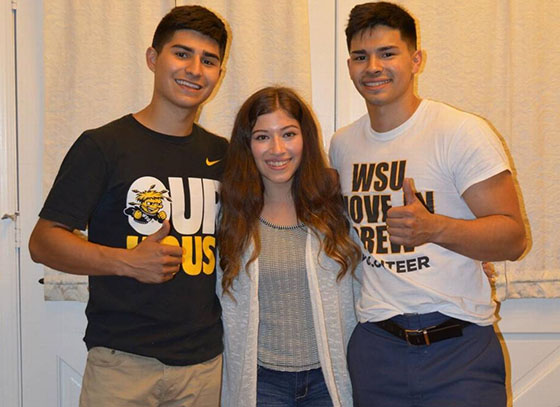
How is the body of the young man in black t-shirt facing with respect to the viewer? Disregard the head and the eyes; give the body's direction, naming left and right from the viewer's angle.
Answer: facing the viewer and to the right of the viewer

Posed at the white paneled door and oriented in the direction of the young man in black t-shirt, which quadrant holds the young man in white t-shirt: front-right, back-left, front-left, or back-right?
front-left

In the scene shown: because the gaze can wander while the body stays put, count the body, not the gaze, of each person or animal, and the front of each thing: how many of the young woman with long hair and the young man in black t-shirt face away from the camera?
0

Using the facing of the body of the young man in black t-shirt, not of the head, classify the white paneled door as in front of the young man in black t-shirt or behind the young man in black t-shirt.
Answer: behind

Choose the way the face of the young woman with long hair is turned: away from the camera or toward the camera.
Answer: toward the camera

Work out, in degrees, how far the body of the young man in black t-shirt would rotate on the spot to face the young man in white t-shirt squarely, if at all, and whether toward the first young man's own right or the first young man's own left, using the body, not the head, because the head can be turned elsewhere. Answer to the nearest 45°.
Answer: approximately 45° to the first young man's own left

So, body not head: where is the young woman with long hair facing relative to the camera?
toward the camera

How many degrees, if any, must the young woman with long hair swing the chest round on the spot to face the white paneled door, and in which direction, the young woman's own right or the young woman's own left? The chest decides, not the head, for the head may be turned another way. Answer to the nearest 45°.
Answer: approximately 135° to the young woman's own right

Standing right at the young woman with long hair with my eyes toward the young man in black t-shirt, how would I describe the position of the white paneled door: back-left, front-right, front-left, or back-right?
front-right
